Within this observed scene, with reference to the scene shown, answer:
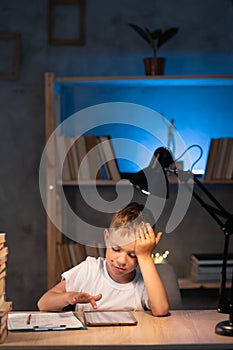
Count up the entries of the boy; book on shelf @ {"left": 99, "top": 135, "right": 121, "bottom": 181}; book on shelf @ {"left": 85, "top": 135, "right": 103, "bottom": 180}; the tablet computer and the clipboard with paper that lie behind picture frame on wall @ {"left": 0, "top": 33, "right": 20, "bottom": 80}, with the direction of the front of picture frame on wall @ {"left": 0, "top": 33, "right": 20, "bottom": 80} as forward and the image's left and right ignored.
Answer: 0

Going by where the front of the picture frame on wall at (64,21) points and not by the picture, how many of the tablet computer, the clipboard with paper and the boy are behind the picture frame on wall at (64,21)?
0

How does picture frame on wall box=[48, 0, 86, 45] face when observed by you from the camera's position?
facing the viewer

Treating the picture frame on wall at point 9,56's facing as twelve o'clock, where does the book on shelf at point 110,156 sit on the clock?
The book on shelf is roughly at 10 o'clock from the picture frame on wall.

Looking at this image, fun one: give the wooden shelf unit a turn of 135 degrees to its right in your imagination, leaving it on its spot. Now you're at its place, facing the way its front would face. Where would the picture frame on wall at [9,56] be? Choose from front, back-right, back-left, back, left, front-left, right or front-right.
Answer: front

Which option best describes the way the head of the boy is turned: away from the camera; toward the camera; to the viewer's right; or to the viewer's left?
toward the camera

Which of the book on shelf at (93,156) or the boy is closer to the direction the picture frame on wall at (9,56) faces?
the boy

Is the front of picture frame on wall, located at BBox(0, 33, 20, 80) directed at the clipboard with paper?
yes

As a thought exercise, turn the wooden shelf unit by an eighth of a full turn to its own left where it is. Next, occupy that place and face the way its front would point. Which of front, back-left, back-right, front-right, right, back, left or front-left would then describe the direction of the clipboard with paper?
front-right

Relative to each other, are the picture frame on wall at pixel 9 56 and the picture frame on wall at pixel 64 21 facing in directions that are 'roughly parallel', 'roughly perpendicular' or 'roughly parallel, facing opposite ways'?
roughly parallel

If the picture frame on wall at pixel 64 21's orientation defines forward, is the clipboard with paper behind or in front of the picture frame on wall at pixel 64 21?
in front

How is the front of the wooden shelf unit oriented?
toward the camera
